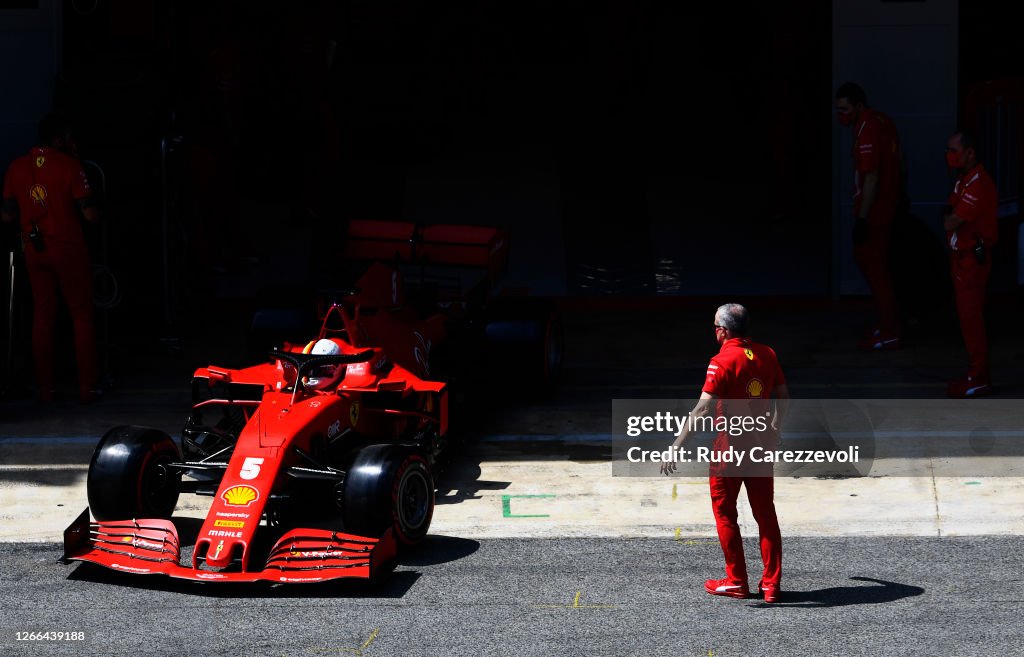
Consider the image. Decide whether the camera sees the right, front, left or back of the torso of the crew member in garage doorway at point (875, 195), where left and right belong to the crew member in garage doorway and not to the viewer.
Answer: left

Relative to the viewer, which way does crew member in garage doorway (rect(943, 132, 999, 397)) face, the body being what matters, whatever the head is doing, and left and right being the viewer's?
facing to the left of the viewer

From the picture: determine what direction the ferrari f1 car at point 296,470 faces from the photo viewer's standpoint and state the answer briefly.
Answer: facing the viewer and to the left of the viewer

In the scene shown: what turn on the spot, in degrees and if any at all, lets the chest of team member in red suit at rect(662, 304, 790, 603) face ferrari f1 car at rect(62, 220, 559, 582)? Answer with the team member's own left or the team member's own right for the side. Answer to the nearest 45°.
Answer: approximately 45° to the team member's own left

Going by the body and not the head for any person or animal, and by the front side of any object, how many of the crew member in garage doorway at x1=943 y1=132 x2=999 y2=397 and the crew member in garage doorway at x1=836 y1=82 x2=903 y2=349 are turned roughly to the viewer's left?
2

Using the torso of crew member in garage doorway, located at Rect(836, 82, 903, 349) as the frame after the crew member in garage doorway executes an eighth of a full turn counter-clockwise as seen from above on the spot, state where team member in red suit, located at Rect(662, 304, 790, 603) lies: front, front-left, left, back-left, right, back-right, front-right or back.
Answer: front-left

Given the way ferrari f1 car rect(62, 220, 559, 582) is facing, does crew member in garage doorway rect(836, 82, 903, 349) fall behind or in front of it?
behind

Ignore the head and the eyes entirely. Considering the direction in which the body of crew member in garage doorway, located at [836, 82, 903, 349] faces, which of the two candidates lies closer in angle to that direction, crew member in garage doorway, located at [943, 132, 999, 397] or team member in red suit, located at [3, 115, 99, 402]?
the team member in red suit

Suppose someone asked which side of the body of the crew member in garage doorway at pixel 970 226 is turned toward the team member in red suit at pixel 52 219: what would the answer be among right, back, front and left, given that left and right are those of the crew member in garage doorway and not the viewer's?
front

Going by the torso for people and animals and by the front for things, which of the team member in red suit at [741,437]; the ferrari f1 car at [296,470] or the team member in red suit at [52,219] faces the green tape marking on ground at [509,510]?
the team member in red suit at [741,437]

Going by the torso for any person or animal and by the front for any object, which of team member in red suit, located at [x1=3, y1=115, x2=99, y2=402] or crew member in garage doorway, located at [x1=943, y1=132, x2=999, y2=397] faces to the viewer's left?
the crew member in garage doorway
